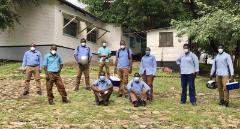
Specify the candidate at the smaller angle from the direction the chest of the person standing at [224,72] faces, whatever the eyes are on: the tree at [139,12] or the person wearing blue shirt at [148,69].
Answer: the person wearing blue shirt

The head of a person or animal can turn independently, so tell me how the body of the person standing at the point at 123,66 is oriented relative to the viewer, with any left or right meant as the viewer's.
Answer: facing the viewer

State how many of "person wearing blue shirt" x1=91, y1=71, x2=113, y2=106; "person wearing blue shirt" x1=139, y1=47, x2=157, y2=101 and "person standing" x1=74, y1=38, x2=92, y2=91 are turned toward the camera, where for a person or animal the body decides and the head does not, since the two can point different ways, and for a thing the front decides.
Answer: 3

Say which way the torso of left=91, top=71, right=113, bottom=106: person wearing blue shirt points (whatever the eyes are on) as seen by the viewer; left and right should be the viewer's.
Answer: facing the viewer

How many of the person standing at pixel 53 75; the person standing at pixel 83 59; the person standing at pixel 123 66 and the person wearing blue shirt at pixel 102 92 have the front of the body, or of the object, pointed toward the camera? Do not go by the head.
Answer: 4

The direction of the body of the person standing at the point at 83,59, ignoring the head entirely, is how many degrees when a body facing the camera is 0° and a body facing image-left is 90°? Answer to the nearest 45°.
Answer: approximately 0°

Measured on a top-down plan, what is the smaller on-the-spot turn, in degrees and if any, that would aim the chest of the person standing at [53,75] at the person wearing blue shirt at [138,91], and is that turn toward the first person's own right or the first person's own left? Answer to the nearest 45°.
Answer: approximately 90° to the first person's own left

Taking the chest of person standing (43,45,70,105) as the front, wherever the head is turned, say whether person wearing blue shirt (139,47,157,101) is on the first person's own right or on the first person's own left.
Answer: on the first person's own left

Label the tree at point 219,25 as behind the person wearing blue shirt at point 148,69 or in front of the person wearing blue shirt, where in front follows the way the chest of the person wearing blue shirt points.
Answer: behind

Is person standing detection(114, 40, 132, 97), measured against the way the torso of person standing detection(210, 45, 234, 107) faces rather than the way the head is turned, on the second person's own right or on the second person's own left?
on the second person's own right

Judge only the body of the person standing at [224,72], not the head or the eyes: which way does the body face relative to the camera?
toward the camera

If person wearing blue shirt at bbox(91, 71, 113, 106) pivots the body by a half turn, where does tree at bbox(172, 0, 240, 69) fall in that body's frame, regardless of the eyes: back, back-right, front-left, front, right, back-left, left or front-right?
front-right

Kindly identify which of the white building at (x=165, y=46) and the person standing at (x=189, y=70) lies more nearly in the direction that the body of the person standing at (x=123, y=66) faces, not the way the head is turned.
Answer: the person standing

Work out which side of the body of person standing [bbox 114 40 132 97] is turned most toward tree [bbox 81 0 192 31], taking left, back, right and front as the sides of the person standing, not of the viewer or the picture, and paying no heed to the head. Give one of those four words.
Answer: back

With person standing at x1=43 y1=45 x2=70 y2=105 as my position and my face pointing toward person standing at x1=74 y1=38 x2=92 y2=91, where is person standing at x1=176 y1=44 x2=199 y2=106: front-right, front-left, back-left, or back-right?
front-right
